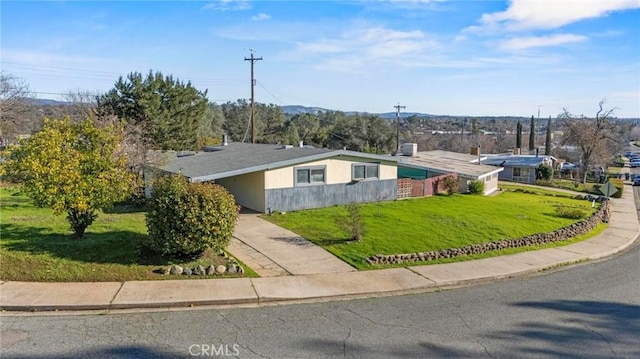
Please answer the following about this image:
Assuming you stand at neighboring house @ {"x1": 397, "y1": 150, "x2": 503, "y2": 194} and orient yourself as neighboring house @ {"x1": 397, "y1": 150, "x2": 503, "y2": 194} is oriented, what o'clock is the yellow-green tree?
The yellow-green tree is roughly at 2 o'clock from the neighboring house.

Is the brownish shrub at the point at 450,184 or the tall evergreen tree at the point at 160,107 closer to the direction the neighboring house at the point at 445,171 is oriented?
the brownish shrub

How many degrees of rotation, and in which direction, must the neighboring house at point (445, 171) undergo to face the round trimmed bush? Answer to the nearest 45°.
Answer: approximately 45° to its right

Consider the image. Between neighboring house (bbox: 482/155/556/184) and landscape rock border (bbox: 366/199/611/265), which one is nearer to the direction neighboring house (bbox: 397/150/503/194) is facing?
the landscape rock border

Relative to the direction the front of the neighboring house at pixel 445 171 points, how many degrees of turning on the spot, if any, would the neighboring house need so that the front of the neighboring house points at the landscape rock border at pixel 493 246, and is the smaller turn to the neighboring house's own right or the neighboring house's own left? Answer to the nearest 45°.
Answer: approximately 45° to the neighboring house's own right

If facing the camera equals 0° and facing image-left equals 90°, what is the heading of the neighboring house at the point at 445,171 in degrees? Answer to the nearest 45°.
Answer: approximately 315°

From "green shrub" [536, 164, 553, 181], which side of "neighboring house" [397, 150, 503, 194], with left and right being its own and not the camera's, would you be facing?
left

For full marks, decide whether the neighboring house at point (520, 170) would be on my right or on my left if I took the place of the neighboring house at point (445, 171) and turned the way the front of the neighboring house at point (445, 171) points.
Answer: on my left

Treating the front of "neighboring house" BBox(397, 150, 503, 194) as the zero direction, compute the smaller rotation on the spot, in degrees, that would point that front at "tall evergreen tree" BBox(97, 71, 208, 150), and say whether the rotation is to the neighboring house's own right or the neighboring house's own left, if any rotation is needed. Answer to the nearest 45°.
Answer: approximately 135° to the neighboring house's own right
